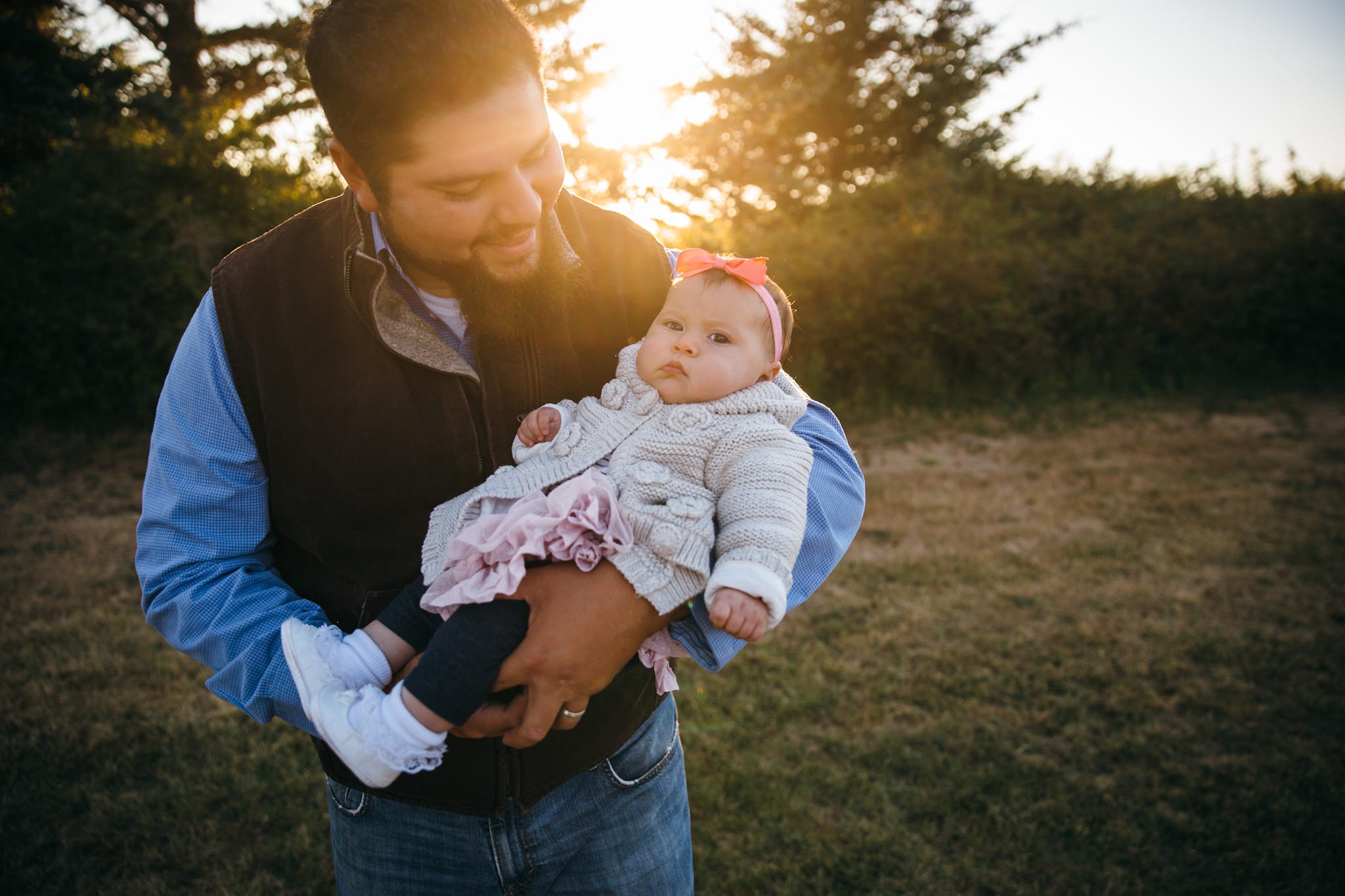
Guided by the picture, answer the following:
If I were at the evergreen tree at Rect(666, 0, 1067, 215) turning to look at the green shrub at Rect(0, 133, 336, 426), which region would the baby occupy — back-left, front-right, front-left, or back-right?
front-left

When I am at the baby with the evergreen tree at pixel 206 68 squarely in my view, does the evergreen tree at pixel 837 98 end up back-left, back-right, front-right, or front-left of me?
front-right

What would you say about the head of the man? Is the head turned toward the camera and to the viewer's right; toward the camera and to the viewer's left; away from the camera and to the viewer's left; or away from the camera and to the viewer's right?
toward the camera and to the viewer's right

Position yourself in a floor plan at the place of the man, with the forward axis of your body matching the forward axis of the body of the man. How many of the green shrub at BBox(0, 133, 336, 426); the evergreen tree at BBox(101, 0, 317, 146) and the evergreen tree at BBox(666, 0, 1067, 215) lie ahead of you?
0

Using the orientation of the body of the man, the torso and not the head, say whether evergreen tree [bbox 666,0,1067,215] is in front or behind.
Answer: behind

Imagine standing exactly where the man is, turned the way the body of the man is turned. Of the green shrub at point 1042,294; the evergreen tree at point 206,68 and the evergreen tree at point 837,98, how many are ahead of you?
0

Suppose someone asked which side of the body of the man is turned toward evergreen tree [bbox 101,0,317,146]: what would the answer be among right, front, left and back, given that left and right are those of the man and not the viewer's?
back

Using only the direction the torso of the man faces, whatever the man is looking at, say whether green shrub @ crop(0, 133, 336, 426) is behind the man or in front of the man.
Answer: behind

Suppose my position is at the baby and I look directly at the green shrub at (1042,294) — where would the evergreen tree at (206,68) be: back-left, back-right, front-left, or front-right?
front-left

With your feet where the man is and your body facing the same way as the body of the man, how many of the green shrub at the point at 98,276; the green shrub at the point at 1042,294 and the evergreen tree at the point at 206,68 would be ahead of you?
0

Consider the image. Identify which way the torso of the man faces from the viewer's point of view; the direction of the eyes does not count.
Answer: toward the camera

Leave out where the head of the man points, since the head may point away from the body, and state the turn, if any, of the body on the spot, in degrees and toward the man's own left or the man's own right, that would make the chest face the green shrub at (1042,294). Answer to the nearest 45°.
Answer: approximately 135° to the man's own left
